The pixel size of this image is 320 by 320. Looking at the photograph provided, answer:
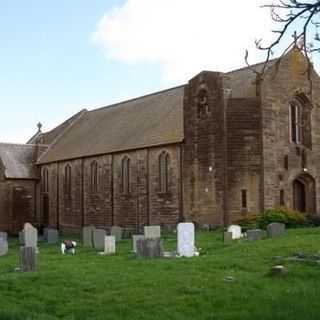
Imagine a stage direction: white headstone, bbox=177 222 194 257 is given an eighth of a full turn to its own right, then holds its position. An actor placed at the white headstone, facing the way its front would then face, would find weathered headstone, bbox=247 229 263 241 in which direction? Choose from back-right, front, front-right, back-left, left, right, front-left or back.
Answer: back

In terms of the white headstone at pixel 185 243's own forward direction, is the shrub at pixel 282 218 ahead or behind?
behind

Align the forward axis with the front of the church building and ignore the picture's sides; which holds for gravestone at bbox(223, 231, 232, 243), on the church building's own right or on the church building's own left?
on the church building's own right

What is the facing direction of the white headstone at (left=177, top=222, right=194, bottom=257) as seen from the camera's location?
facing the viewer

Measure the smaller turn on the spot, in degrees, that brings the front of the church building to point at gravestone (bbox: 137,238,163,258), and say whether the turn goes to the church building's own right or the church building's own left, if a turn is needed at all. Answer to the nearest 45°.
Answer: approximately 45° to the church building's own right

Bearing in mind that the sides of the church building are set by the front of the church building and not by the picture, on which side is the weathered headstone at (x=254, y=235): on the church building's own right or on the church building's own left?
on the church building's own right

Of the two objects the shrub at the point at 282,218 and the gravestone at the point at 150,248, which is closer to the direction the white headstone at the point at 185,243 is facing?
the gravestone

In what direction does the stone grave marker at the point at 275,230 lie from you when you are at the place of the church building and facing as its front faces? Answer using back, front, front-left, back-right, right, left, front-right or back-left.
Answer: front-right

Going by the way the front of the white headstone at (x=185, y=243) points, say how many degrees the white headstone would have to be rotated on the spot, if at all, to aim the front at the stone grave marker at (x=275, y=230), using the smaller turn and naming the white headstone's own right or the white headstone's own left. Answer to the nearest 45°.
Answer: approximately 135° to the white headstone's own left

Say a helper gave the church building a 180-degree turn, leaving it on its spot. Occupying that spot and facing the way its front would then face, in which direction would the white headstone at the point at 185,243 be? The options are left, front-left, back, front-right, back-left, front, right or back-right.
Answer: back-left

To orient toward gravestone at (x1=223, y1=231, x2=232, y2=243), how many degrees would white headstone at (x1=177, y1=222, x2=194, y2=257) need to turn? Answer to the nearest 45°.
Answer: approximately 180°

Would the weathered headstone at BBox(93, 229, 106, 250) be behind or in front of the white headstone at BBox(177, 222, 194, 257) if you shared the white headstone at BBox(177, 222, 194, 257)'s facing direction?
behind

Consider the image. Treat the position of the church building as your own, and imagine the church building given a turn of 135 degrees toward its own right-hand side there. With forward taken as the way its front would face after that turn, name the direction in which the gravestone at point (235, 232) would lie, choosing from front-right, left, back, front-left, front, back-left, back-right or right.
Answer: left

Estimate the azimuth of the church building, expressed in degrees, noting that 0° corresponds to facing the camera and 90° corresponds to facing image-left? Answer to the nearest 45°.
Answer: approximately 315°
